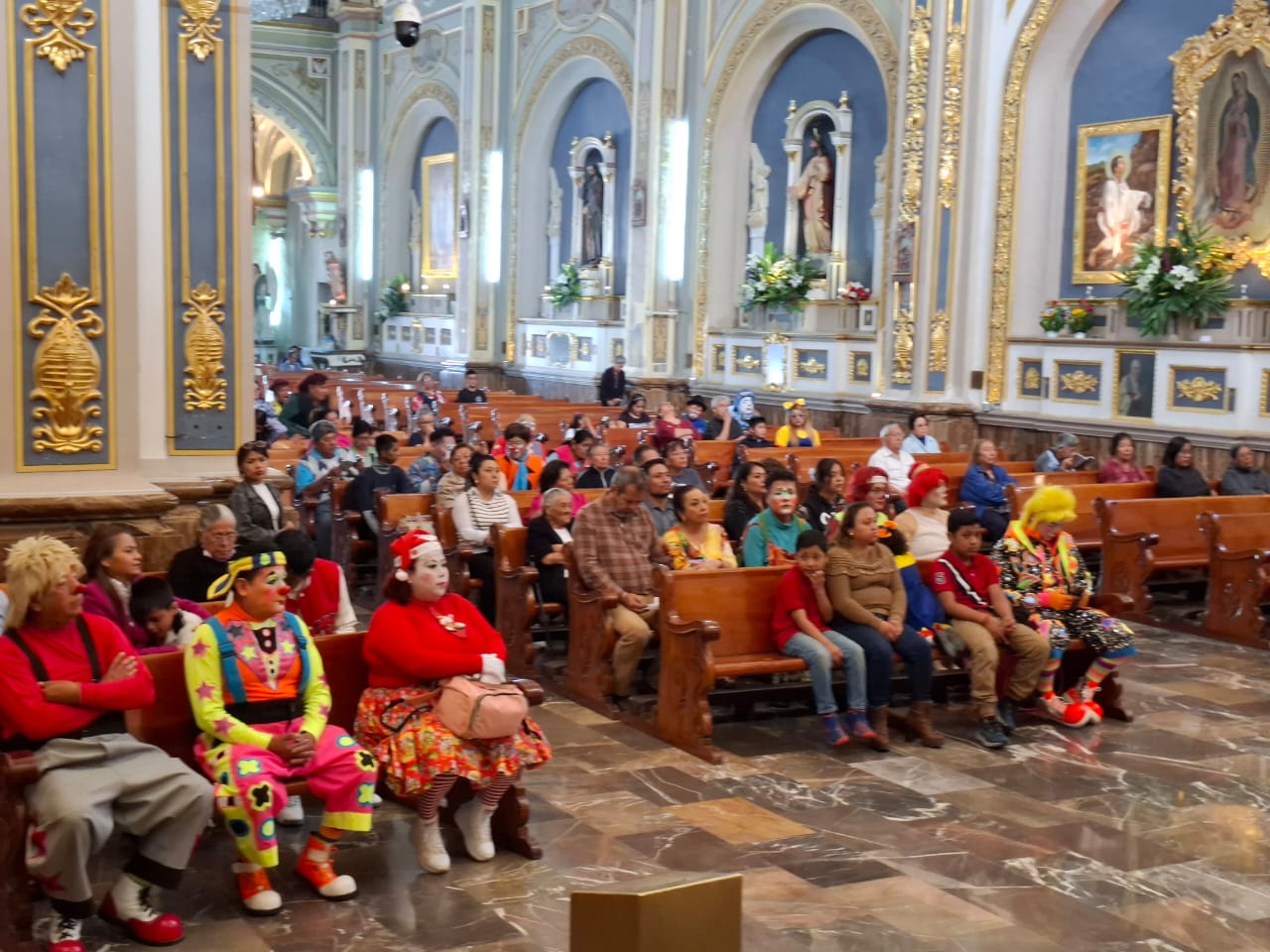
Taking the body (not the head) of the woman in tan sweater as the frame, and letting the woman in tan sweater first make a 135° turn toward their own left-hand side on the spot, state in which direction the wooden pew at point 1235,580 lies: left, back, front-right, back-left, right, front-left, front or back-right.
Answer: front-right

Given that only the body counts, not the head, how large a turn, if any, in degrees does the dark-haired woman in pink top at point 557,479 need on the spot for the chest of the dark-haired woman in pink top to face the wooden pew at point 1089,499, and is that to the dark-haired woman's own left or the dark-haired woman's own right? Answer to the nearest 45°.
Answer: approximately 90° to the dark-haired woman's own left

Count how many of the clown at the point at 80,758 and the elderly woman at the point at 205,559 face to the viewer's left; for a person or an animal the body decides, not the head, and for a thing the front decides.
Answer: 0
